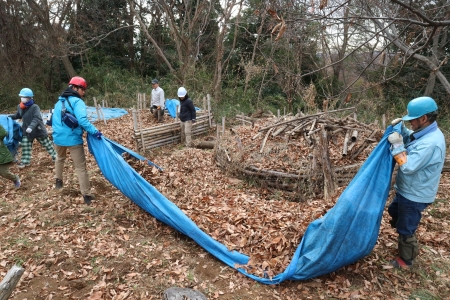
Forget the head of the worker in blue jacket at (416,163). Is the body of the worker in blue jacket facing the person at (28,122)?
yes

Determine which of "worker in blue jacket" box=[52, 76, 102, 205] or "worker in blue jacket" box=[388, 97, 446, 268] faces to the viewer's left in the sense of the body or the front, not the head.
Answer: "worker in blue jacket" box=[388, 97, 446, 268]

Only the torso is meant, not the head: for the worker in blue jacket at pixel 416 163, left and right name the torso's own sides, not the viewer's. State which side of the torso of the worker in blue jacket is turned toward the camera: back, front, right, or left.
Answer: left

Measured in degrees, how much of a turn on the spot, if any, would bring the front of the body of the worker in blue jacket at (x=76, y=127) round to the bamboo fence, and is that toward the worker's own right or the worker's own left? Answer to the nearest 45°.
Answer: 0° — they already face it

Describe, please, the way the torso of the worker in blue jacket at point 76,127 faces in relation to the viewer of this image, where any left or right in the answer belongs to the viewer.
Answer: facing away from the viewer and to the right of the viewer

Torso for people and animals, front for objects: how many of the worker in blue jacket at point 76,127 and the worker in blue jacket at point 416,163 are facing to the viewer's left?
1

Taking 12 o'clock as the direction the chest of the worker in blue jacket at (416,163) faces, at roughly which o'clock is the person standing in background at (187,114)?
The person standing in background is roughly at 1 o'clock from the worker in blue jacket.
